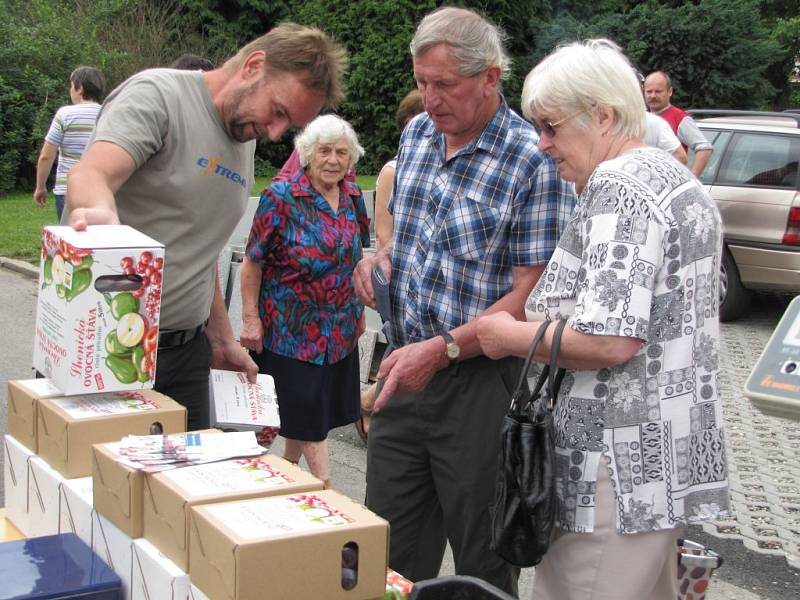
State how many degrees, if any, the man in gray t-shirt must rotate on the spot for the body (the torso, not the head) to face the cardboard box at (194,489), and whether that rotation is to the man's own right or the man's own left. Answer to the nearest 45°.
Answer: approximately 45° to the man's own right

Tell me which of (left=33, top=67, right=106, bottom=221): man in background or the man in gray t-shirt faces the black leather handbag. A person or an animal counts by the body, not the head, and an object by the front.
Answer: the man in gray t-shirt

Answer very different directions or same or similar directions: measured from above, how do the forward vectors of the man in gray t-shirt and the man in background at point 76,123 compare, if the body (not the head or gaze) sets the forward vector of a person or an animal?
very different directions

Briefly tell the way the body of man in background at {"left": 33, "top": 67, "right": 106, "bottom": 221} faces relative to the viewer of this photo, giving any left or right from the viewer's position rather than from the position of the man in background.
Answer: facing away from the viewer and to the left of the viewer

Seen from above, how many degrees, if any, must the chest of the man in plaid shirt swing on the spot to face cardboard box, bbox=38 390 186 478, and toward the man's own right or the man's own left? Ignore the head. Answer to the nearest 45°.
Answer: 0° — they already face it

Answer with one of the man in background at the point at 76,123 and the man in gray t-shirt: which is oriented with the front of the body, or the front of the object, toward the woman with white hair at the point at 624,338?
the man in gray t-shirt

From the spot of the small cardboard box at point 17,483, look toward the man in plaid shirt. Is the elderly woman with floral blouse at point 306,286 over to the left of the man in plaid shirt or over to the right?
left

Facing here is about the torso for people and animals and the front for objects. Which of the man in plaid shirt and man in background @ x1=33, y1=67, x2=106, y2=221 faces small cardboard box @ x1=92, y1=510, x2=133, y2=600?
the man in plaid shirt

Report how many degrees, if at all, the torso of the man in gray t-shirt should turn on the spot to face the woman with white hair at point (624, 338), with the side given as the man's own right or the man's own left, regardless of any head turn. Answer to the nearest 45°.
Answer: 0° — they already face them

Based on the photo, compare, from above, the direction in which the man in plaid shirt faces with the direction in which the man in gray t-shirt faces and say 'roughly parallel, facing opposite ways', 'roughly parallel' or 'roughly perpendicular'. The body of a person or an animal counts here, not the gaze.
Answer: roughly perpendicular
